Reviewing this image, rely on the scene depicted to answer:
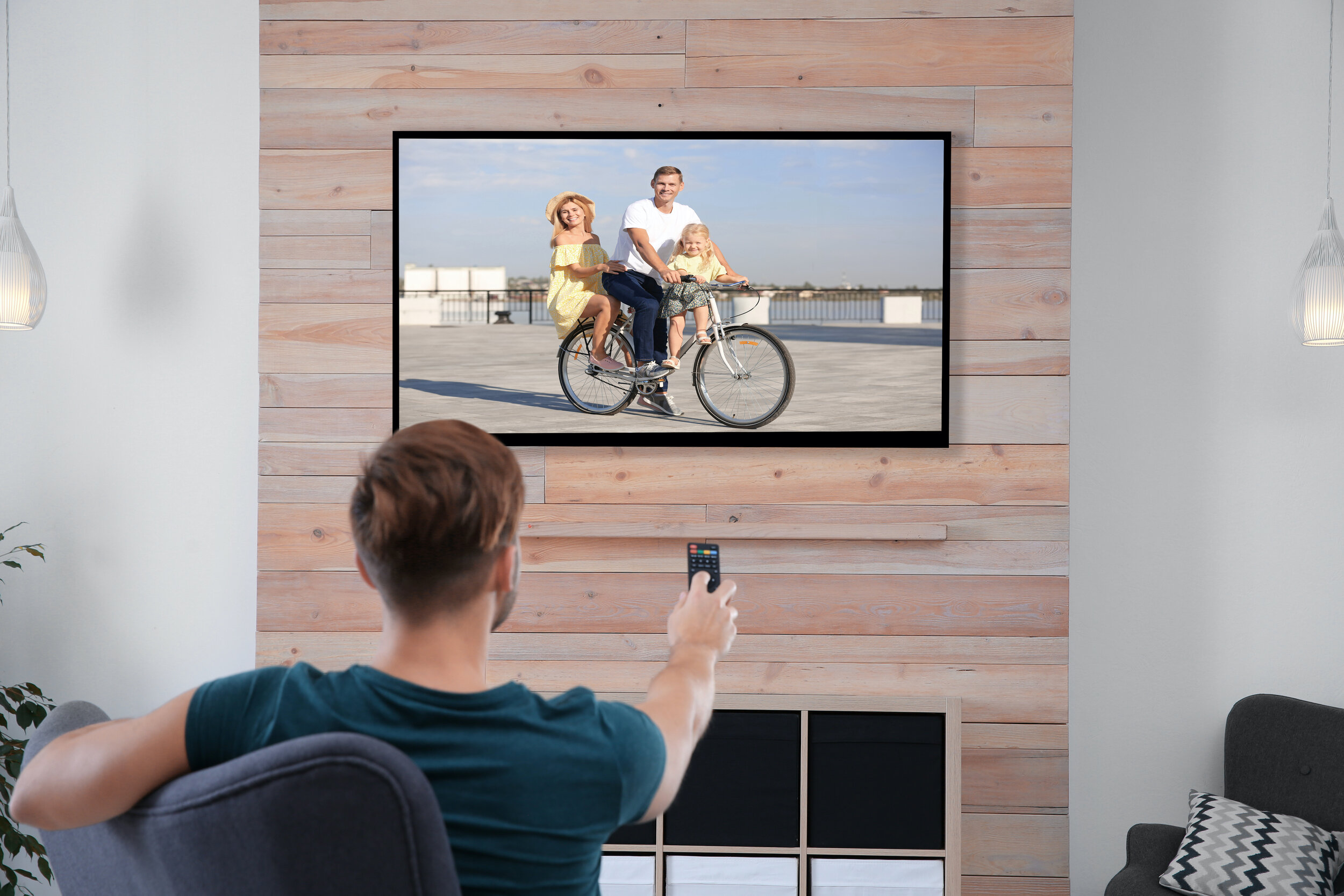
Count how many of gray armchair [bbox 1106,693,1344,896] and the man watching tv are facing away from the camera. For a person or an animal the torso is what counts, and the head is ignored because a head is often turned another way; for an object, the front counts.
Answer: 1

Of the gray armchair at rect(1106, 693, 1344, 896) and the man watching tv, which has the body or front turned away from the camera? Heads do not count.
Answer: the man watching tv

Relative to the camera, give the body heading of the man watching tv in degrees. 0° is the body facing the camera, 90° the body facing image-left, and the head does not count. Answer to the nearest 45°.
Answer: approximately 180°

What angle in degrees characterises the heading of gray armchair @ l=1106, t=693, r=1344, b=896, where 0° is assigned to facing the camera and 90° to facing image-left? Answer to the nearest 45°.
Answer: approximately 45°

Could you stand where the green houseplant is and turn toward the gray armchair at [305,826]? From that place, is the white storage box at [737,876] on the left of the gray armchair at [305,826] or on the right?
left

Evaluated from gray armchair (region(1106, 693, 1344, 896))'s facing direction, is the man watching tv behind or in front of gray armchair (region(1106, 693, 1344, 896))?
in front
